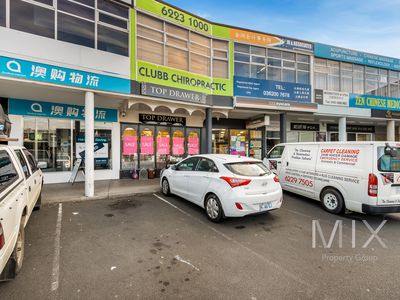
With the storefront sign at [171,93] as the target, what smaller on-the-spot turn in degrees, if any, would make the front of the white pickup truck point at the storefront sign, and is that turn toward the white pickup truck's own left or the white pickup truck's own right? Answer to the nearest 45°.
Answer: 0° — it already faces it

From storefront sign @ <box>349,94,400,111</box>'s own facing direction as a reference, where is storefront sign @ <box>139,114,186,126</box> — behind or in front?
in front

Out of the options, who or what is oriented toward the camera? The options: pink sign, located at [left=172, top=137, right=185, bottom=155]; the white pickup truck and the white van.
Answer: the pink sign

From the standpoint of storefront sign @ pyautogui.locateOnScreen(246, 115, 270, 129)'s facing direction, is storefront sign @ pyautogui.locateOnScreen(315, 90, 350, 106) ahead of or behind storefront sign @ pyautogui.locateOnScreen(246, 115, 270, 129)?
behind

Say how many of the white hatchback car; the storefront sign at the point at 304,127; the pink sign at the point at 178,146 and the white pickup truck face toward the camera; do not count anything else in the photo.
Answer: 2

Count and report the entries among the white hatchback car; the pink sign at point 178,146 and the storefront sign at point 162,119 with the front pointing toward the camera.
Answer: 2

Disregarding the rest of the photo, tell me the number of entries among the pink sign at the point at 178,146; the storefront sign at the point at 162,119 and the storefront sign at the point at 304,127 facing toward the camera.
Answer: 3

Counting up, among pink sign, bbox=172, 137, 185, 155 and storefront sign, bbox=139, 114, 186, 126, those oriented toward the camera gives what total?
2

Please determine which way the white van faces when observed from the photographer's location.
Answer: facing away from the viewer and to the left of the viewer

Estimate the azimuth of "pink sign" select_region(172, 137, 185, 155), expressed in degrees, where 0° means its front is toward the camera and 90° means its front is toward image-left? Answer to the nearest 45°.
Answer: approximately 0°
